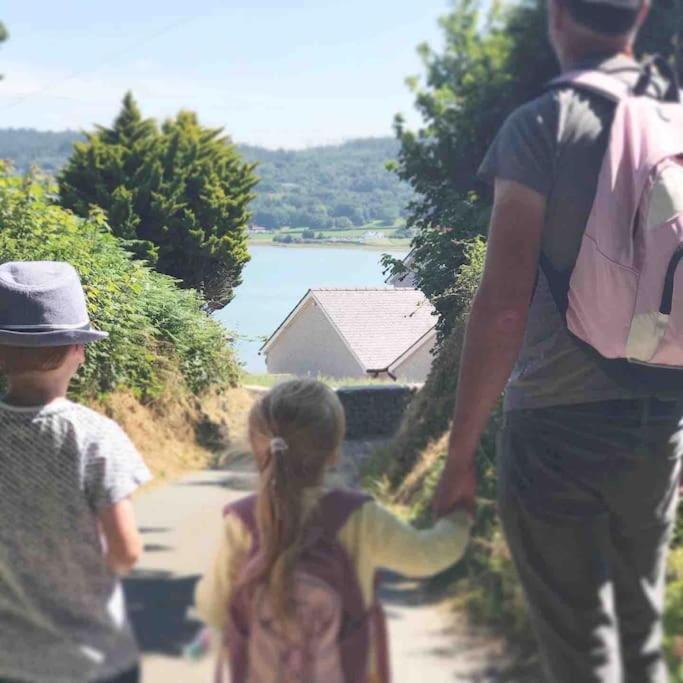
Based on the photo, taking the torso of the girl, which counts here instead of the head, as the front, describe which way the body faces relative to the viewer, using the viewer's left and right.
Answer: facing away from the viewer

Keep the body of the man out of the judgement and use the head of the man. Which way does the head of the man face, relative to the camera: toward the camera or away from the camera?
away from the camera

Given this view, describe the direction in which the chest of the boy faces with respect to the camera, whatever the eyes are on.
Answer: away from the camera

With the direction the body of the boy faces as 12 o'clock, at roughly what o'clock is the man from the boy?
The man is roughly at 4 o'clock from the boy.

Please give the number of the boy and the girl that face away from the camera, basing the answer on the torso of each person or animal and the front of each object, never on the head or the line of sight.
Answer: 2

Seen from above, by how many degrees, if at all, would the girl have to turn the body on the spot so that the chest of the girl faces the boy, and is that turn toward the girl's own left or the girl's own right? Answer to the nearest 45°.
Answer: approximately 45° to the girl's own left
